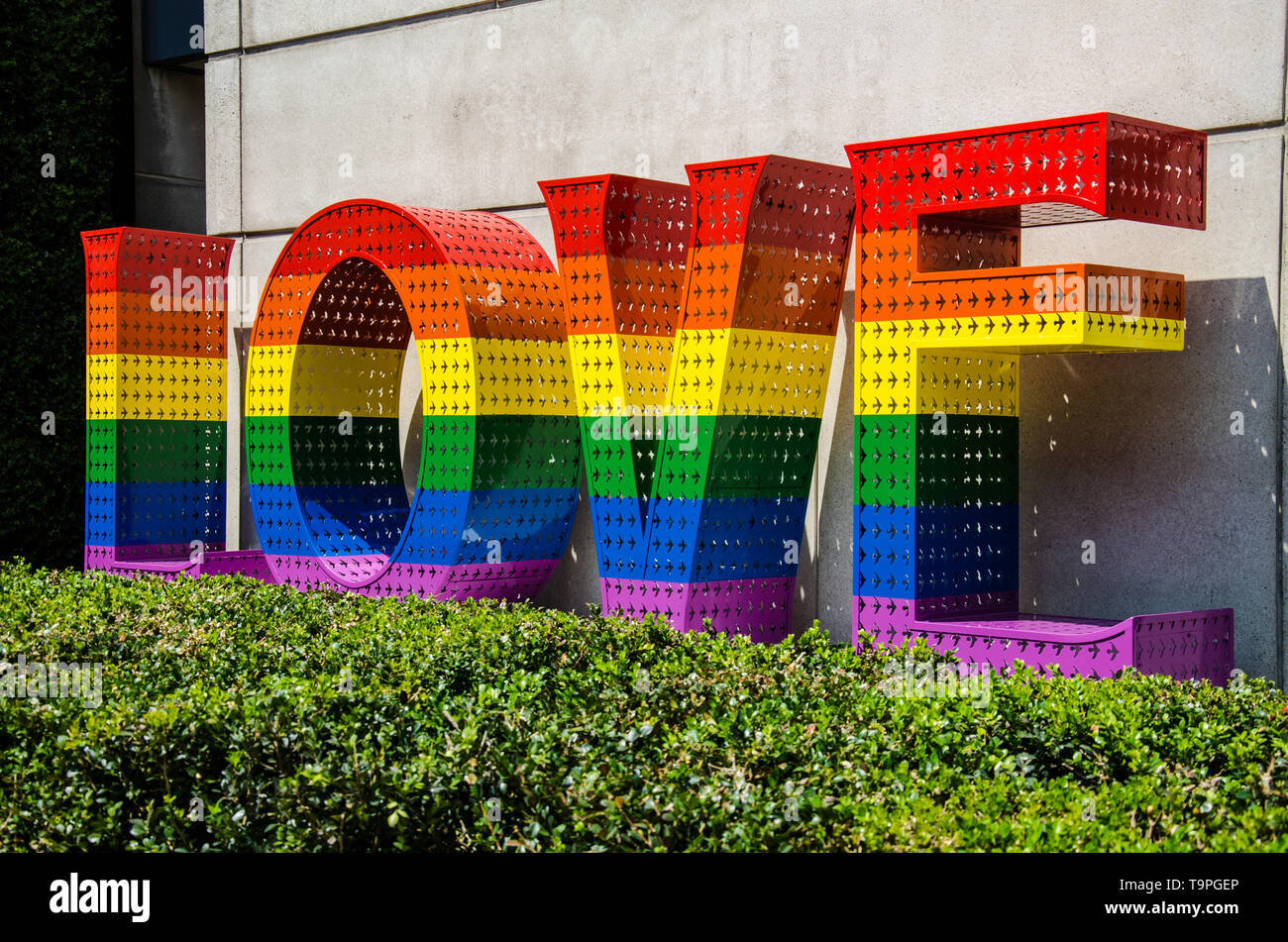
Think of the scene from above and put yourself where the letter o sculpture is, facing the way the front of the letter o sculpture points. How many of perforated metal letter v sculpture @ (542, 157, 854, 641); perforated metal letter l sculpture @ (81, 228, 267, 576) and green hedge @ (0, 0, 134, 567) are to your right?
2

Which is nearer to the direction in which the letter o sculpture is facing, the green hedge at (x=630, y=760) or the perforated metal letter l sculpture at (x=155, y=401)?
the green hedge

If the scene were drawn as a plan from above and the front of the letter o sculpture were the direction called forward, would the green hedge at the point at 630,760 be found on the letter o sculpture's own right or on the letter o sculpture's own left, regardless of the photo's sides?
on the letter o sculpture's own left

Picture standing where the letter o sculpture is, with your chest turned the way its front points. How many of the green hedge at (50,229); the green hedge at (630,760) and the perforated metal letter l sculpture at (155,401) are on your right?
2

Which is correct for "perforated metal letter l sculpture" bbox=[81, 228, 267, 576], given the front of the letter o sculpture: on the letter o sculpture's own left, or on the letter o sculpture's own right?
on the letter o sculpture's own right

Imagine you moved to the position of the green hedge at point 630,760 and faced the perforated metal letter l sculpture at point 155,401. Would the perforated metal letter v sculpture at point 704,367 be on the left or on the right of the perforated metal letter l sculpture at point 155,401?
right

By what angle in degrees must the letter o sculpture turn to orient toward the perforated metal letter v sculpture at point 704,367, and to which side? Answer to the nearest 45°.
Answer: approximately 90° to its left

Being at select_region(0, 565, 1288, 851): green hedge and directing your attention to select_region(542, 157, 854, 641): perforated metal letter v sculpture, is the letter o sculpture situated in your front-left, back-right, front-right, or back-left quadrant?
front-left

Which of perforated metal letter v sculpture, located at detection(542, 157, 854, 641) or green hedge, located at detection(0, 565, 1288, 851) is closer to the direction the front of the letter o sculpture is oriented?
the green hedge

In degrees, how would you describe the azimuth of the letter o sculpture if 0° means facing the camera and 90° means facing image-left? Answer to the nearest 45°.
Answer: approximately 45°

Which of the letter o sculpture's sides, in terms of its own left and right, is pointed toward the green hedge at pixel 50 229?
right
